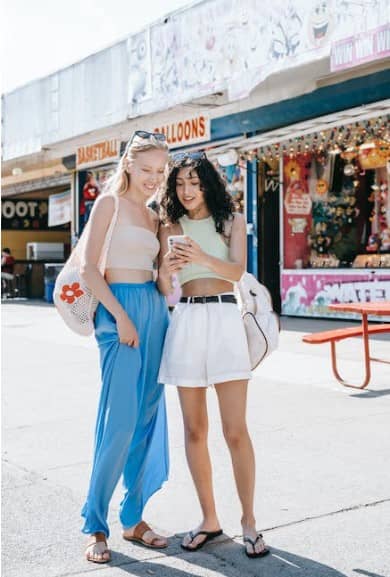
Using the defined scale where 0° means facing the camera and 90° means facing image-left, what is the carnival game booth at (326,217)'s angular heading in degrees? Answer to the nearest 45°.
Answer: approximately 45°

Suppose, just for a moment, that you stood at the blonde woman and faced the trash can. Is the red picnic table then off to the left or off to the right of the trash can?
right

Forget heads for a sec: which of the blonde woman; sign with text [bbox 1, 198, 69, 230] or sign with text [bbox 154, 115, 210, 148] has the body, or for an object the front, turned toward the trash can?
sign with text [bbox 1, 198, 69, 230]

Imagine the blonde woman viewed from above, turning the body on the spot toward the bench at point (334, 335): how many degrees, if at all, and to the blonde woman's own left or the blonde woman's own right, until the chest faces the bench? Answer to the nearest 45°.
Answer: approximately 90° to the blonde woman's own left

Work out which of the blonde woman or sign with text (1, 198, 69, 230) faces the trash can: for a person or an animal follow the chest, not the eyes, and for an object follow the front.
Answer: the sign with text

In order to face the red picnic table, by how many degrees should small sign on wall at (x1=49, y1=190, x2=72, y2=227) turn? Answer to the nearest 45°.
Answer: approximately 45° to its left

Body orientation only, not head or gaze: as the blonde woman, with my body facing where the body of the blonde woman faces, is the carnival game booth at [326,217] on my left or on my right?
on my left

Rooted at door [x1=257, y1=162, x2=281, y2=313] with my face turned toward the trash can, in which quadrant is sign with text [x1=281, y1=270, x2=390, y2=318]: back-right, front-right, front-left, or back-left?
back-left

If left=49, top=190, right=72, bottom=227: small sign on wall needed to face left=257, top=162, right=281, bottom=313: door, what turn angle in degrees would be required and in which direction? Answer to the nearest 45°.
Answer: approximately 90° to its left
